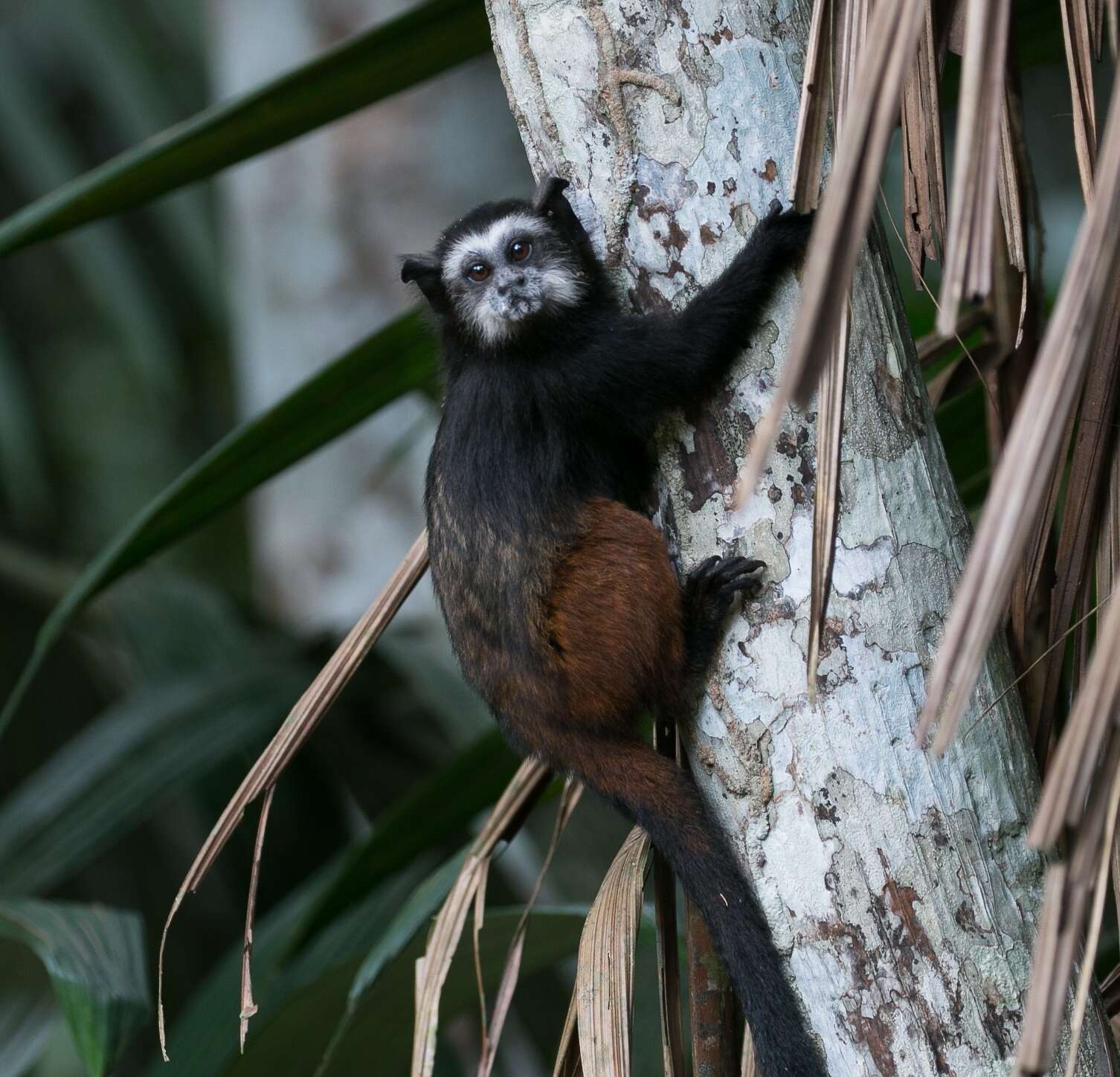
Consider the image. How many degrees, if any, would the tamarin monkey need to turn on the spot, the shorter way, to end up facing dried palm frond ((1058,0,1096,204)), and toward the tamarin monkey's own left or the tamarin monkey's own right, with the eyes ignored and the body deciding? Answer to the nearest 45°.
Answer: approximately 45° to the tamarin monkey's own right

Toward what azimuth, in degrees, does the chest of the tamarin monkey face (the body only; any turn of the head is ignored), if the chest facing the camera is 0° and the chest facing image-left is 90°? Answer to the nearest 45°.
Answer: approximately 270°

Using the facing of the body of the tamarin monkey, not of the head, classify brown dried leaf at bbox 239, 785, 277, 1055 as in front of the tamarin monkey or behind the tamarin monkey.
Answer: behind

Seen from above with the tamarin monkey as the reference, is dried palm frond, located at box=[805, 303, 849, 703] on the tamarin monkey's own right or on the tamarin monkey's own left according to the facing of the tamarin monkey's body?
on the tamarin monkey's own right

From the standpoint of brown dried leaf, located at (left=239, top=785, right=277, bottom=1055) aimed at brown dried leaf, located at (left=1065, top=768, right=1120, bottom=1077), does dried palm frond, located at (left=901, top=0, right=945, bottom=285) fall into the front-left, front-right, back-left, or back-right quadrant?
front-left

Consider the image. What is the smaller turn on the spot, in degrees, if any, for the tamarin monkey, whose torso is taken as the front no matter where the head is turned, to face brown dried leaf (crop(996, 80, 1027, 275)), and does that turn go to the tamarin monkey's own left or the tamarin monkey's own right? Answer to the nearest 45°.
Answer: approximately 45° to the tamarin monkey's own right
